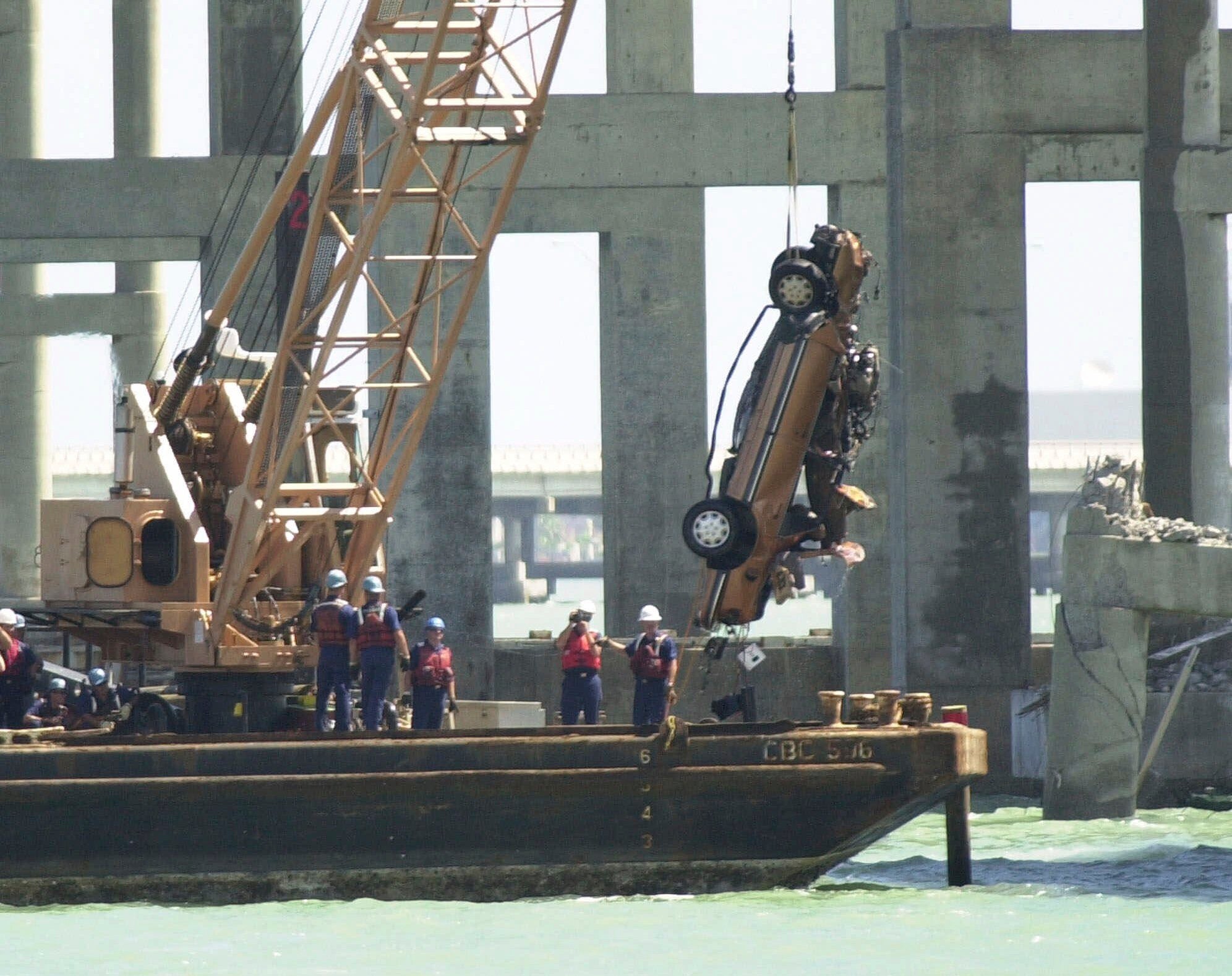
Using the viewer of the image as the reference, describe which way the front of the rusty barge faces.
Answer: facing to the right of the viewer

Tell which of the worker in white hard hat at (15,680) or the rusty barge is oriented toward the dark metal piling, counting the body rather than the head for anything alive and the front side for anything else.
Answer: the rusty barge

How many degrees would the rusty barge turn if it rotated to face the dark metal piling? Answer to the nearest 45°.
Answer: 0° — it already faces it

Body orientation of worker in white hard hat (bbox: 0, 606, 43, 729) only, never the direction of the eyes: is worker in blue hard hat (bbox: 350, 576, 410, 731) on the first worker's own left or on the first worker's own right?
on the first worker's own left

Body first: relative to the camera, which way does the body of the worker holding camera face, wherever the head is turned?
toward the camera

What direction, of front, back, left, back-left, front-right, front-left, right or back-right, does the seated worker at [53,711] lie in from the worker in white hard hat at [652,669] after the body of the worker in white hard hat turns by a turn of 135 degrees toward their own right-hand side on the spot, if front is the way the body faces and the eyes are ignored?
left

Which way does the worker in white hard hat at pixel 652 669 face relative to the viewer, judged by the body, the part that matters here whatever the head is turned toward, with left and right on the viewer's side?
facing the viewer and to the left of the viewer

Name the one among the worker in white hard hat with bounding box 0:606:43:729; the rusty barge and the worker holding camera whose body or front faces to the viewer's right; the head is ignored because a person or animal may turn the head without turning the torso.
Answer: the rusty barge

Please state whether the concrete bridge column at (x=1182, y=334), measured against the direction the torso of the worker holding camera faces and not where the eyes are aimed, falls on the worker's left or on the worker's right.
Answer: on the worker's left
